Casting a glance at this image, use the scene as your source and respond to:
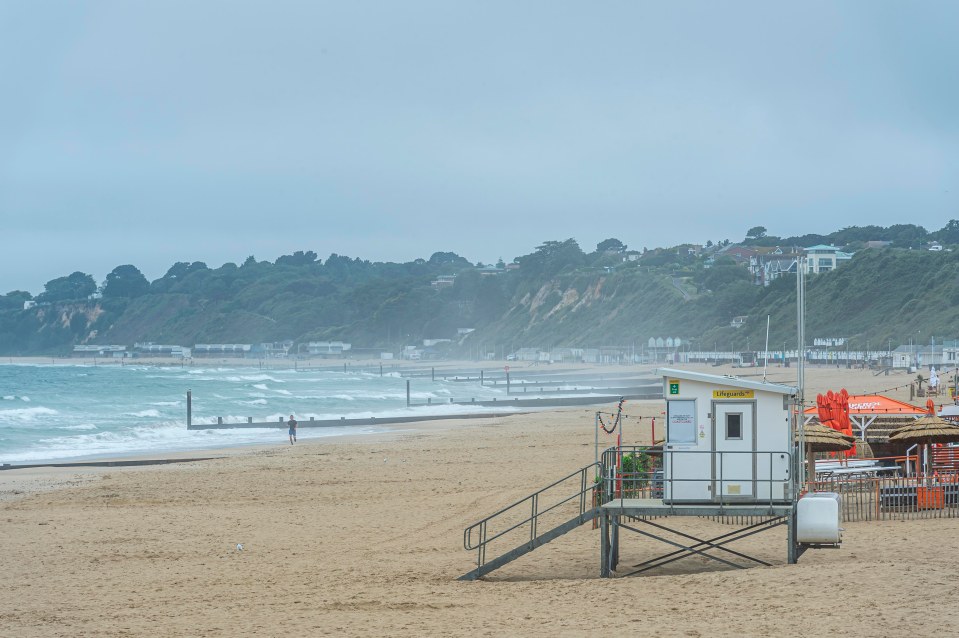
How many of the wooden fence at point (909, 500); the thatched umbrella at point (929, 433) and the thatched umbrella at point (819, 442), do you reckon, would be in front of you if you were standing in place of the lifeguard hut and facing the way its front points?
0

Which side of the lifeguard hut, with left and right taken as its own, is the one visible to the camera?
front

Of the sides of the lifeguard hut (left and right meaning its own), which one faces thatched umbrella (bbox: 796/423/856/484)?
back

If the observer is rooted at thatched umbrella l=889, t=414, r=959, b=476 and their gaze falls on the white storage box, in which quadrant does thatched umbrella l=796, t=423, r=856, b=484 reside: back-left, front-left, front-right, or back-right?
front-right

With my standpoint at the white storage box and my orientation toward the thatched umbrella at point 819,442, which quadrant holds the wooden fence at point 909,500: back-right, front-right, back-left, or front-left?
front-right

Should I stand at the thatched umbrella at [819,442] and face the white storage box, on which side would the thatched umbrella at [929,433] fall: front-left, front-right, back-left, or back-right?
back-left

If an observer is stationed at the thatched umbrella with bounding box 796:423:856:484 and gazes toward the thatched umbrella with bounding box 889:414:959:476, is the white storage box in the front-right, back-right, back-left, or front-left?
back-right

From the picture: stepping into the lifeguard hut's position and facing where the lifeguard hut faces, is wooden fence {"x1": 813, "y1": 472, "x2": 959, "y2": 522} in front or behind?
behind

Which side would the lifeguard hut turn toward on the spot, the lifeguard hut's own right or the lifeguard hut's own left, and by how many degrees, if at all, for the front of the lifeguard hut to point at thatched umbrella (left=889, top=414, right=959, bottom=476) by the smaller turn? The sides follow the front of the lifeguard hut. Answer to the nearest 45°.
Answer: approximately 135° to the lifeguard hut's own left

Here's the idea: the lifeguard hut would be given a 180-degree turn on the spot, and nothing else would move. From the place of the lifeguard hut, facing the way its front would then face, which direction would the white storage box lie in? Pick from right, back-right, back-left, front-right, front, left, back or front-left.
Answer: right
